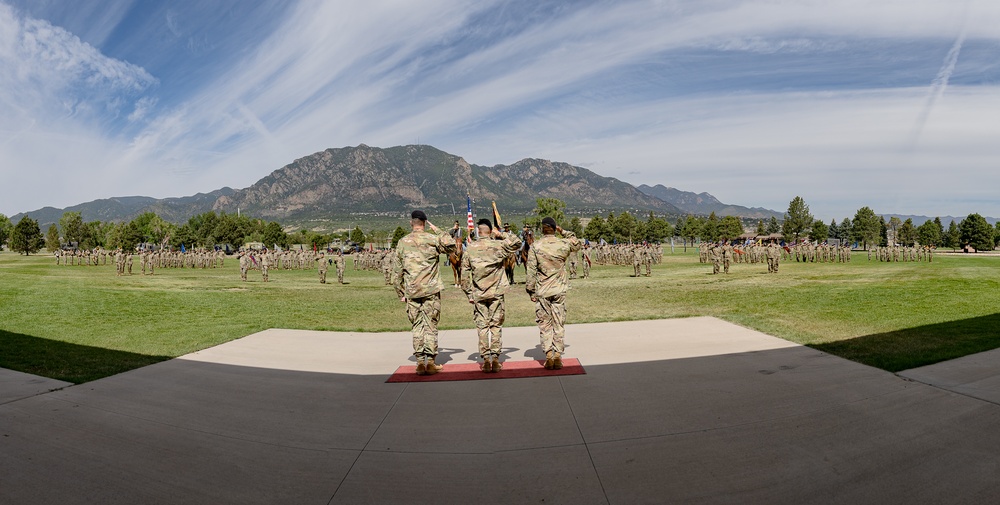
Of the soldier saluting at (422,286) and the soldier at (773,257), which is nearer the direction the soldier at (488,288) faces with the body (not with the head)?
the soldier

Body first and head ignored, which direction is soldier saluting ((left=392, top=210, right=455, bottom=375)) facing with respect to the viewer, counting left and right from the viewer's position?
facing away from the viewer

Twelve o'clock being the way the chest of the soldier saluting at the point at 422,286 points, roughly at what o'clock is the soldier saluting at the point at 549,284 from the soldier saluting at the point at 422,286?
the soldier saluting at the point at 549,284 is roughly at 3 o'clock from the soldier saluting at the point at 422,286.

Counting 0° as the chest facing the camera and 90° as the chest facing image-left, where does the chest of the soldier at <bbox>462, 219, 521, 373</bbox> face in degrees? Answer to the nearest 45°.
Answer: approximately 180°

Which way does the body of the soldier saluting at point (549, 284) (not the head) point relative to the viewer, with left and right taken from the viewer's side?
facing away from the viewer

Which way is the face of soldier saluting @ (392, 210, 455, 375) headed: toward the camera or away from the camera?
away from the camera

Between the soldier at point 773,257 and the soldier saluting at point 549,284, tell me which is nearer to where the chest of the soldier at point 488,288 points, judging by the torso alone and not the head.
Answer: the soldier

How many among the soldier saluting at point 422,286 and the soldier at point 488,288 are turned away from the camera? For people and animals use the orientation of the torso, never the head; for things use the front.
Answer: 2

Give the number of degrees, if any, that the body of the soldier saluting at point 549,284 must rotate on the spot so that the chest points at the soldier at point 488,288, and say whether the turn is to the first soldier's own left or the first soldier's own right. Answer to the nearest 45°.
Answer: approximately 90° to the first soldier's own left
